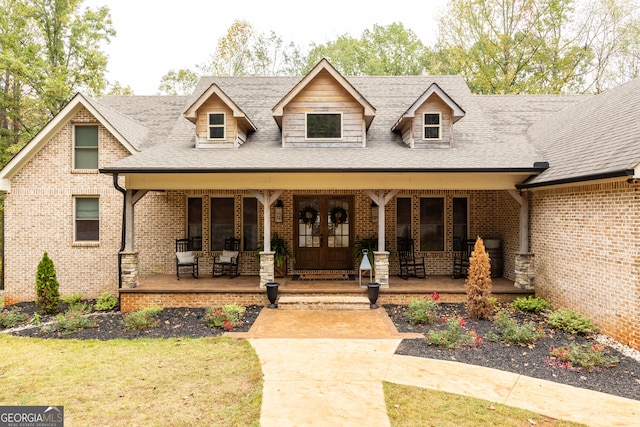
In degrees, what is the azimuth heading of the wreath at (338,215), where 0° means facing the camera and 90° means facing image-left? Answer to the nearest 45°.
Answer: approximately 0°

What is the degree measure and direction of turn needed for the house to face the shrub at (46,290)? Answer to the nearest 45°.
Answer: approximately 90° to its right

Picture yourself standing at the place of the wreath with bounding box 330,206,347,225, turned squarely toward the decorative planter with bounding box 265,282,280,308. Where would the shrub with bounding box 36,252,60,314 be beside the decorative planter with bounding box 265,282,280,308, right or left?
right

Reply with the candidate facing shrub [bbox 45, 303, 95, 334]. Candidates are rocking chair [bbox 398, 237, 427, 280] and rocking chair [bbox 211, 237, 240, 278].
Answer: rocking chair [bbox 211, 237, 240, 278]

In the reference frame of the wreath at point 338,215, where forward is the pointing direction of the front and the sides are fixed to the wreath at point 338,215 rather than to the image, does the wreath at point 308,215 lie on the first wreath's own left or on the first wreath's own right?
on the first wreath's own right

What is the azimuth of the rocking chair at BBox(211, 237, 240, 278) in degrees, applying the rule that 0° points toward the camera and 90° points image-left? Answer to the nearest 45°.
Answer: approximately 45°

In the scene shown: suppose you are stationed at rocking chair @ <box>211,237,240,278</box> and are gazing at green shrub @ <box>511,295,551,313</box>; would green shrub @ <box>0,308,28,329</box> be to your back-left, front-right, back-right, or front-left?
back-right

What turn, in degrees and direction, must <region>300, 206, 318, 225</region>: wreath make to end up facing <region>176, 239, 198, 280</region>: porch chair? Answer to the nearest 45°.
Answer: approximately 90° to its right

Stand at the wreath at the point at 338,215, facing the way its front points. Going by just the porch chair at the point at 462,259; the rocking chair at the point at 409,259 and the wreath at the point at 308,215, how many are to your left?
2

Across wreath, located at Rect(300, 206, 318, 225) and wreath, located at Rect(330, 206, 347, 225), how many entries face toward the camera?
2
